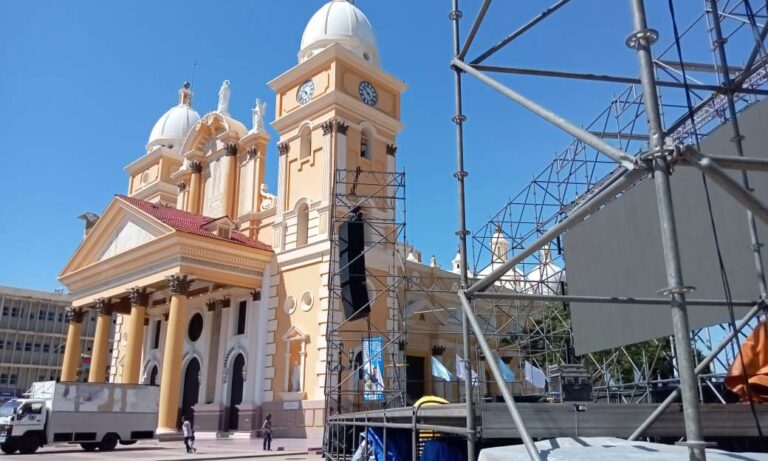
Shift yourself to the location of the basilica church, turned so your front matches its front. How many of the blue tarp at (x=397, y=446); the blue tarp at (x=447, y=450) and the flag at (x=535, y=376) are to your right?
0

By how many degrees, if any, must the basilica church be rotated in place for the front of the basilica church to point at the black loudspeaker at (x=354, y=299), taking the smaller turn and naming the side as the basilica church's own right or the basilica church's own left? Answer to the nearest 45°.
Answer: approximately 90° to the basilica church's own left

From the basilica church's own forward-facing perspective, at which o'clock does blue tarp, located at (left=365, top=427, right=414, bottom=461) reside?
The blue tarp is roughly at 10 o'clock from the basilica church.

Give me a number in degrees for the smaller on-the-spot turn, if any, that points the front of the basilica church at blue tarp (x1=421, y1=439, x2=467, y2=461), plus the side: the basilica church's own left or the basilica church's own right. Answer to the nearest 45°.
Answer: approximately 45° to the basilica church's own left

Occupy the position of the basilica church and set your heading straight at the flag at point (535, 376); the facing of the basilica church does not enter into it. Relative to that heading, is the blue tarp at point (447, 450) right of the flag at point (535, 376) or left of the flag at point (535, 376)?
right

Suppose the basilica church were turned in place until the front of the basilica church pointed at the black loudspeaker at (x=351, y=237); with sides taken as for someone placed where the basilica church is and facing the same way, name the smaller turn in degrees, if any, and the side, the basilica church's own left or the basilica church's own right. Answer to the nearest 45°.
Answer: approximately 90° to the basilica church's own left

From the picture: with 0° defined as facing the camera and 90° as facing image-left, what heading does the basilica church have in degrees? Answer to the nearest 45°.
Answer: approximately 45°

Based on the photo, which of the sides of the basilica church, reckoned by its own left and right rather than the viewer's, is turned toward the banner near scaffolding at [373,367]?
left

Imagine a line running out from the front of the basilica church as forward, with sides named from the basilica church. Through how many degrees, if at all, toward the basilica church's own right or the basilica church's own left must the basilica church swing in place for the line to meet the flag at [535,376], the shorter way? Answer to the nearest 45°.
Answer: approximately 90° to the basilica church's own left
